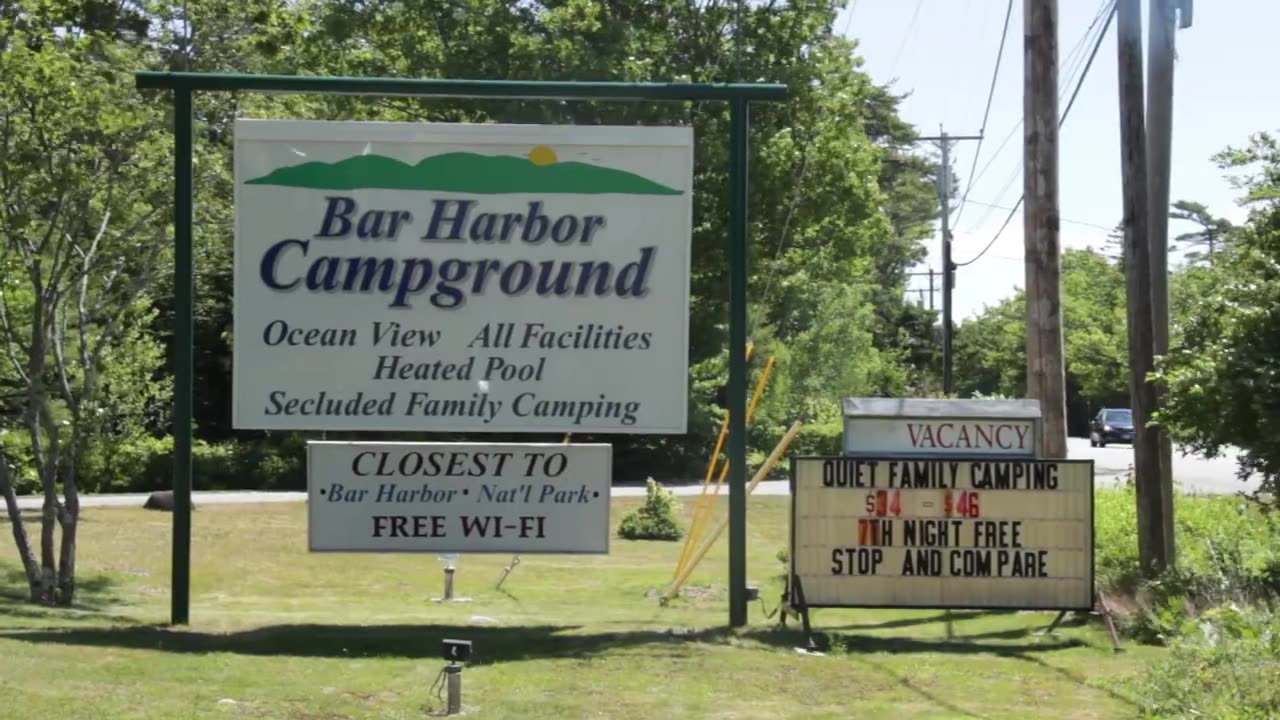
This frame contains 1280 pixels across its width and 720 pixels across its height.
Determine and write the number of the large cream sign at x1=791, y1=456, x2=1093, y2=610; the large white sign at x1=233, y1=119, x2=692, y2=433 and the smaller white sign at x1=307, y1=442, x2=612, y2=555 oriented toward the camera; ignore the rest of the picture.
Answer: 3

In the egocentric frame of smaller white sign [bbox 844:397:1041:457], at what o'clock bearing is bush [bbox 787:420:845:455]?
The bush is roughly at 6 o'clock from the smaller white sign.

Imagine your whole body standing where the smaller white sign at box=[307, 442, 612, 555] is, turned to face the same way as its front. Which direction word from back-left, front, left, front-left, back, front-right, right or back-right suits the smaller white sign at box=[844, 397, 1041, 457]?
left

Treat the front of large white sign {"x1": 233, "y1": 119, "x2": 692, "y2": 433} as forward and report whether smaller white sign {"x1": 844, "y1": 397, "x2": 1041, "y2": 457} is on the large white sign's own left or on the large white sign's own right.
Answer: on the large white sign's own left

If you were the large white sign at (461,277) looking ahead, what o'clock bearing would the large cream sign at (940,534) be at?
the large cream sign at (940,534) is roughly at 9 o'clock from the large white sign at (461,277).

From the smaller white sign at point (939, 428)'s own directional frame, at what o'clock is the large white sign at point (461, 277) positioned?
The large white sign is roughly at 2 o'clock from the smaller white sign.

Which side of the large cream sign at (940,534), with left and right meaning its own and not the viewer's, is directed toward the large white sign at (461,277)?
right

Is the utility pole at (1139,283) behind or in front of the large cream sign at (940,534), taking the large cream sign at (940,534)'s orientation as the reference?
behind

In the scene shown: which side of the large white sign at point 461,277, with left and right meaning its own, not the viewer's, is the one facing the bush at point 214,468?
back

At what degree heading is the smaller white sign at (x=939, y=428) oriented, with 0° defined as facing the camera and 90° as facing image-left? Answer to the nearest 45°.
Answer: approximately 0°

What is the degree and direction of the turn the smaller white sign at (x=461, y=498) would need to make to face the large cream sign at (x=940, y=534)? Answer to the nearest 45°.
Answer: approximately 90° to its left
